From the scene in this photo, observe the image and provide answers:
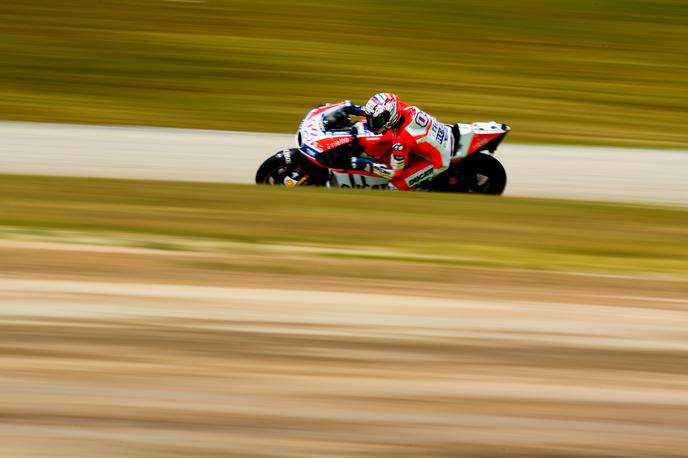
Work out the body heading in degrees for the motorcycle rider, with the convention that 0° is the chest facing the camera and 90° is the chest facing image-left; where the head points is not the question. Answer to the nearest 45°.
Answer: approximately 90°

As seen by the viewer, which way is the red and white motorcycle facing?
to the viewer's left
